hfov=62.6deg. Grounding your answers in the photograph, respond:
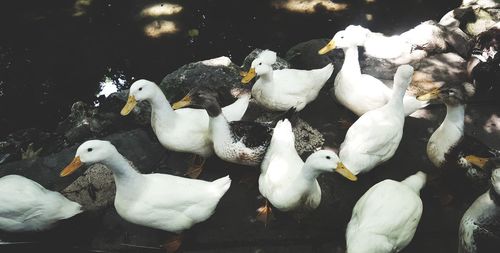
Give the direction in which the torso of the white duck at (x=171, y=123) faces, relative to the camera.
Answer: to the viewer's left

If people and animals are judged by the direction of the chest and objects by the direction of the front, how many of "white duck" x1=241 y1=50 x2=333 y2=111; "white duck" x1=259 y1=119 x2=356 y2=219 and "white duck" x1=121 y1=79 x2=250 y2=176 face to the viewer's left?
2

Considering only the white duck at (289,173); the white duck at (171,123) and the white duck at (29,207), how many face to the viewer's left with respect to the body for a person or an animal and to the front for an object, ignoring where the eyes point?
2

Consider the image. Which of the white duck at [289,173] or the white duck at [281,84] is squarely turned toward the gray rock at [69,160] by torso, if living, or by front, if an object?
the white duck at [281,84]

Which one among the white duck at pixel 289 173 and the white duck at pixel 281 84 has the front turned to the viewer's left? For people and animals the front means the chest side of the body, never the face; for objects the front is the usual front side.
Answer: the white duck at pixel 281 84

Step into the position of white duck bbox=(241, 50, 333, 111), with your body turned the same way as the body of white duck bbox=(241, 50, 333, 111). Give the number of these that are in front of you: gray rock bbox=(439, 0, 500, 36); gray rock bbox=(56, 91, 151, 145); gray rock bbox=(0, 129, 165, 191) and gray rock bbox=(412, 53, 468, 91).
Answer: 2

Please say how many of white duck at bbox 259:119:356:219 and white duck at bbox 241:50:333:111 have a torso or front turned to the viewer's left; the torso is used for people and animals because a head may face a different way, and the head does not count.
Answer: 1

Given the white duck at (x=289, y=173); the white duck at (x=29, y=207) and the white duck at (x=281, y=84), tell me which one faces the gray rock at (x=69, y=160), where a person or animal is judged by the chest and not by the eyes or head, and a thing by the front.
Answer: the white duck at (x=281, y=84)

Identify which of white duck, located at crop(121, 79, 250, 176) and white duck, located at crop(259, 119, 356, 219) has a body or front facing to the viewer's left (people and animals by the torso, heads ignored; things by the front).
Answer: white duck, located at crop(121, 79, 250, 176)

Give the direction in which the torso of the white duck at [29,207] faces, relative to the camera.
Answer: to the viewer's left

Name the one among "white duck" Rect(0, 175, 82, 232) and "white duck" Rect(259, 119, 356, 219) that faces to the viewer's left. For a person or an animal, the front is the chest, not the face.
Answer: "white duck" Rect(0, 175, 82, 232)

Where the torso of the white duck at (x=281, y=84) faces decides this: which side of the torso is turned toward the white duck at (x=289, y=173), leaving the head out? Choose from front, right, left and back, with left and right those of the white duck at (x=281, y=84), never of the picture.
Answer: left
